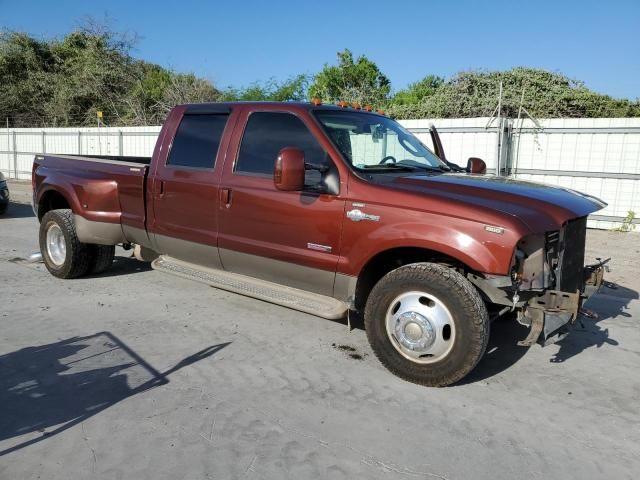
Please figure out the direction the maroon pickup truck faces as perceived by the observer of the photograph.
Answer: facing the viewer and to the right of the viewer

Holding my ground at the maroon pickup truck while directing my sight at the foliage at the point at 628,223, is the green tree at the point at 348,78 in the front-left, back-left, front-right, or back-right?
front-left

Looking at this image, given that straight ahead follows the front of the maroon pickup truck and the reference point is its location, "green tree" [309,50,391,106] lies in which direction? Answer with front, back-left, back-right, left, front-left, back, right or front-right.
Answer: back-left

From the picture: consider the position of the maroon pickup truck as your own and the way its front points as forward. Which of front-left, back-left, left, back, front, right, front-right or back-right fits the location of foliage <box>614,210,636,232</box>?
left

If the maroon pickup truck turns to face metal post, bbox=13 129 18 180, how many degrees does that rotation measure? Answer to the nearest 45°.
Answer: approximately 180°

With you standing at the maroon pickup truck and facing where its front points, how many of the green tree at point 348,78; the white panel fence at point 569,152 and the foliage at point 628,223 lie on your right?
0

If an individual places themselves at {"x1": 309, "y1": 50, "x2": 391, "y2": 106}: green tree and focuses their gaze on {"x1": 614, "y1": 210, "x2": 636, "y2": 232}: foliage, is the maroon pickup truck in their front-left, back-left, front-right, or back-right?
front-right

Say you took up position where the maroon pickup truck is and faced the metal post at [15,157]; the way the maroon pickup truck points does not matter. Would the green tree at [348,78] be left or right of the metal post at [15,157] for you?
right

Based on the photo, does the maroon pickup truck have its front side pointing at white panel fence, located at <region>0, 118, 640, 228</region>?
no
